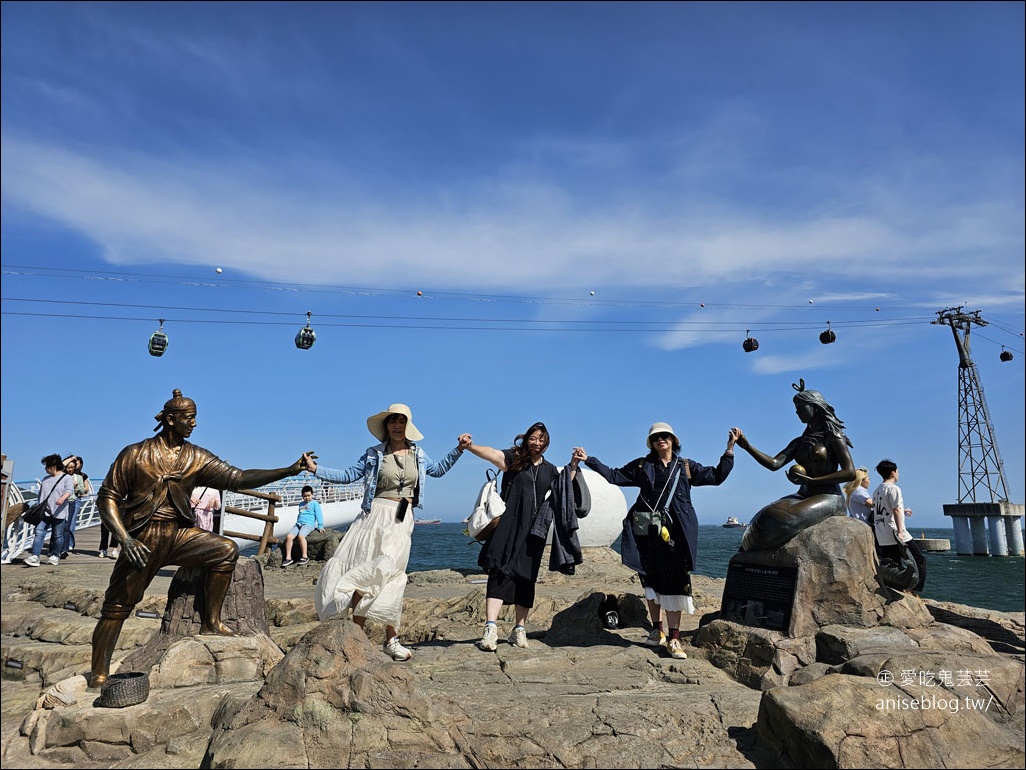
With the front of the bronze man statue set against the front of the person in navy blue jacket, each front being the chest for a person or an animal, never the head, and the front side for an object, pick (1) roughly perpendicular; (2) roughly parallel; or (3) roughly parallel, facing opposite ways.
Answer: roughly perpendicular

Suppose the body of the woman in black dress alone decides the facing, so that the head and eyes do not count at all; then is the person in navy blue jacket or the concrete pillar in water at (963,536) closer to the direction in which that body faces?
the person in navy blue jacket

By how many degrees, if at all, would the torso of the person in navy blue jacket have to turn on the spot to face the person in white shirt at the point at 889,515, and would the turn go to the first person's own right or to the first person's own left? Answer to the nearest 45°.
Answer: approximately 135° to the first person's own left

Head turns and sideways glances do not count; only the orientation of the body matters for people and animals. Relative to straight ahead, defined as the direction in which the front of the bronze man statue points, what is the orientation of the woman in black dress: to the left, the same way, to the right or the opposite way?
to the right

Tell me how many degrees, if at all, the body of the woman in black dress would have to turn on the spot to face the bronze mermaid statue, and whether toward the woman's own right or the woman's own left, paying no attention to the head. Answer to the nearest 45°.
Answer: approximately 90° to the woman's own left

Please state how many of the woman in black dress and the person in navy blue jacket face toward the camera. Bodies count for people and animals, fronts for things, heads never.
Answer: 2

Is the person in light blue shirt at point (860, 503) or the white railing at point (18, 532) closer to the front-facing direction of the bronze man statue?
the person in light blue shirt

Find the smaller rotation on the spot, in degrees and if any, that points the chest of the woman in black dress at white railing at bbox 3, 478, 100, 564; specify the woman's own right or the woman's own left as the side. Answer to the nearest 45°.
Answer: approximately 135° to the woman's own right

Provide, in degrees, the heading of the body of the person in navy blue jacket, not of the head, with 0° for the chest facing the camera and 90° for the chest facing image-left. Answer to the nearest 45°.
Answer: approximately 0°

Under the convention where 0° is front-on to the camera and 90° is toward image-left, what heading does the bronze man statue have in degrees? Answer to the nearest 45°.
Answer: approximately 315°

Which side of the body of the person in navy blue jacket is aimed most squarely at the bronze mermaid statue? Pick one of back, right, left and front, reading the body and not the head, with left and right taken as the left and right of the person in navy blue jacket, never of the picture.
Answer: left
